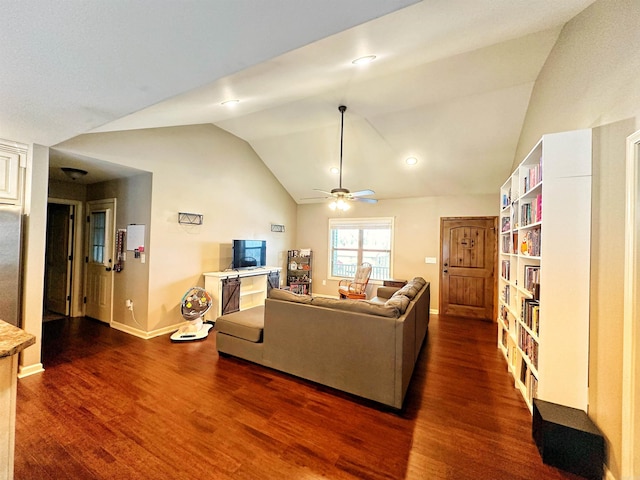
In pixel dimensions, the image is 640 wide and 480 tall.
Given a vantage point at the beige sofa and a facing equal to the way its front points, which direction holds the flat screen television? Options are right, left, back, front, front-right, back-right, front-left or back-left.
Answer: front

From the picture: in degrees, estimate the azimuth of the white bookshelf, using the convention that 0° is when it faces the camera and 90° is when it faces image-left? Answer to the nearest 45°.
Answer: approximately 90°

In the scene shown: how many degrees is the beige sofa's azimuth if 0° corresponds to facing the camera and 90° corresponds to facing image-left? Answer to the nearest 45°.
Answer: approximately 135°

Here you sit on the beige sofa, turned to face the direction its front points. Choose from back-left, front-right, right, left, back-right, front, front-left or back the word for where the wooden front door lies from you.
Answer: right

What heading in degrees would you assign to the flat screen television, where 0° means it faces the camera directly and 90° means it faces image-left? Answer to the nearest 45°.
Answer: approximately 315°

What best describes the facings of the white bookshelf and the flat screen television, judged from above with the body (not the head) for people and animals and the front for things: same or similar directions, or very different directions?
very different directions

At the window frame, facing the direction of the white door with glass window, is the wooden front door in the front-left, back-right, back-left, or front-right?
back-left

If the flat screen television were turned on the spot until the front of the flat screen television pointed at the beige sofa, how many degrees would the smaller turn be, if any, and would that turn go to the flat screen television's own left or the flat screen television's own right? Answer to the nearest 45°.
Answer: approximately 45° to the flat screen television's own right

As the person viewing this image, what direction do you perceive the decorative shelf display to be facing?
facing the viewer

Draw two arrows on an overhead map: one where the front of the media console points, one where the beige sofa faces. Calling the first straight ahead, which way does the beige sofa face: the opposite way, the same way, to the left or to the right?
the opposite way

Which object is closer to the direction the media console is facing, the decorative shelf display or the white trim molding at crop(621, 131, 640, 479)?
the white trim molding

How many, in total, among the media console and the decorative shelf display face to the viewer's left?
0
